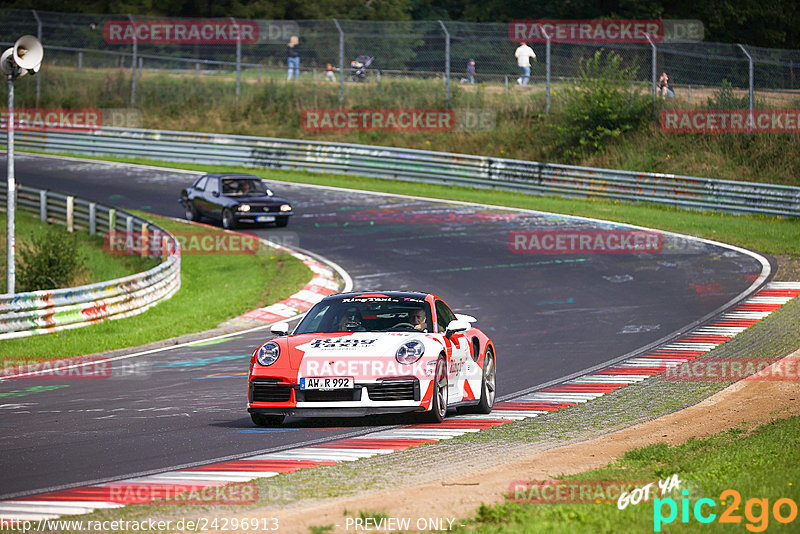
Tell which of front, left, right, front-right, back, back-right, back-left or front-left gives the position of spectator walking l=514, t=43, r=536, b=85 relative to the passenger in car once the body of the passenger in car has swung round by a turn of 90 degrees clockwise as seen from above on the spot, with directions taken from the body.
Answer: right

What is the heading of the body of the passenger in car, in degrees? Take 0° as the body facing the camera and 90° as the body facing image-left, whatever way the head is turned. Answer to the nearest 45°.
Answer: approximately 0°

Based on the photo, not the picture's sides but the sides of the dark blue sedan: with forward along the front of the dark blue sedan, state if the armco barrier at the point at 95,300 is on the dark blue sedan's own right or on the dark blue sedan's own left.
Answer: on the dark blue sedan's own right

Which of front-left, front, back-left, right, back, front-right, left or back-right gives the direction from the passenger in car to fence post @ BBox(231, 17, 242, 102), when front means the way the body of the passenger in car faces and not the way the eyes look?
back

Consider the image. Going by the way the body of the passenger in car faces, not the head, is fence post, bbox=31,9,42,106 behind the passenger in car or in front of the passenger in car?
behind

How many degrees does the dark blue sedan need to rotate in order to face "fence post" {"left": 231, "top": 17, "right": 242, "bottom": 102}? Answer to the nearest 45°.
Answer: approximately 135° to its left

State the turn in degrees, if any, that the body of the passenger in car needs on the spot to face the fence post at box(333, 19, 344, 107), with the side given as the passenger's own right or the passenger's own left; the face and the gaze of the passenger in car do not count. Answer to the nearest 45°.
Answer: approximately 180°

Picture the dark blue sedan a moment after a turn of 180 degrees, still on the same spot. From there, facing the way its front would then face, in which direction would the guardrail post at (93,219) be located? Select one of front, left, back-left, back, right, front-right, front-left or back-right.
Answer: front-left
